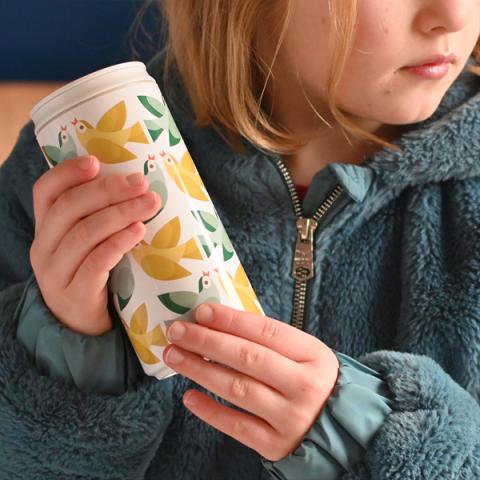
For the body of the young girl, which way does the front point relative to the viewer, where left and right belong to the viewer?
facing the viewer
